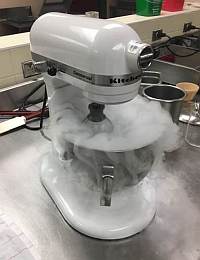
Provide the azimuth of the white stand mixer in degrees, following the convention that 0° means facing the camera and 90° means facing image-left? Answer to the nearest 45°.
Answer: approximately 315°

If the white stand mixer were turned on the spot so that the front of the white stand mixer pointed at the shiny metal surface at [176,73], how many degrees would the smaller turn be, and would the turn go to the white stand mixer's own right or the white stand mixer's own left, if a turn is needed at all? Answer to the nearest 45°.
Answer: approximately 90° to the white stand mixer's own left

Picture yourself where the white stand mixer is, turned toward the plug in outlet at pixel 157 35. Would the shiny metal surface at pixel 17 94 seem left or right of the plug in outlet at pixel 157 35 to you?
left

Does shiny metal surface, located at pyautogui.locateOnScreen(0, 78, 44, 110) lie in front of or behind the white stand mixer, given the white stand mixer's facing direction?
behind

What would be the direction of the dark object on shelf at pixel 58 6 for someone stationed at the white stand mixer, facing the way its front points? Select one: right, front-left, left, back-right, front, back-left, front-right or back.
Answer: back-left
